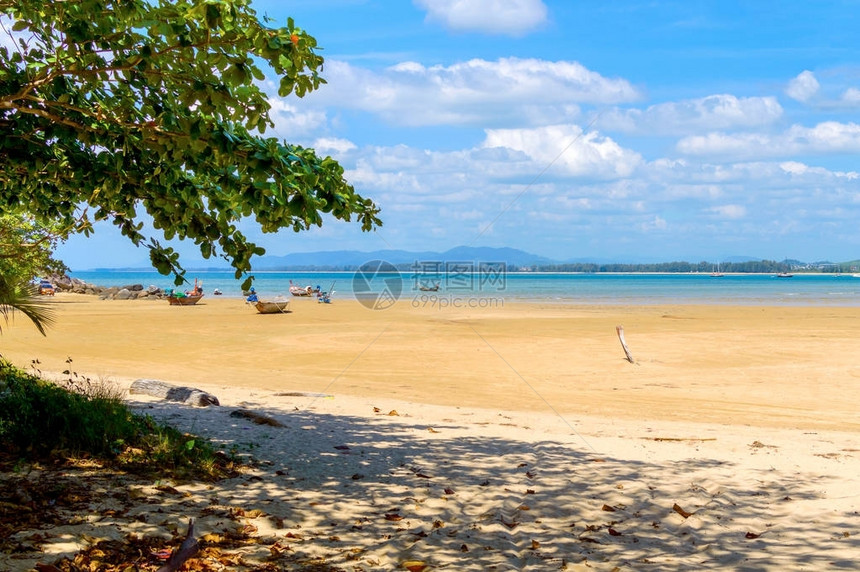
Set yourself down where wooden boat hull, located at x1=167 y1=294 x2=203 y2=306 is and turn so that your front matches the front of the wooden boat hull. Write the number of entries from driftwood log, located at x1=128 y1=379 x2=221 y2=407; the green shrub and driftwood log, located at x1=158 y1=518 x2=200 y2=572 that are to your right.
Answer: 3

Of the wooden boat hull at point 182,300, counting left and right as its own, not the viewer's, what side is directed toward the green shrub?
right

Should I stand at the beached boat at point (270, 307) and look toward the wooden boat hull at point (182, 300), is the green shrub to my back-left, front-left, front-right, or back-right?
back-left

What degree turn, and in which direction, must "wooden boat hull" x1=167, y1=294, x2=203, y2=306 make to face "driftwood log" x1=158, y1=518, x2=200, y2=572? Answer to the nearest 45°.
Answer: approximately 90° to its right

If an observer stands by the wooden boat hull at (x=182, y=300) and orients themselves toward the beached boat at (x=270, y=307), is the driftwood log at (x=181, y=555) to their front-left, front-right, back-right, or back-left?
front-right

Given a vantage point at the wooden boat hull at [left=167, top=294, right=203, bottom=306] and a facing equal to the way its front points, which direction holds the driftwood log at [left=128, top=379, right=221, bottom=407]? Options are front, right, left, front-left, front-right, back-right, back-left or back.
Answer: right

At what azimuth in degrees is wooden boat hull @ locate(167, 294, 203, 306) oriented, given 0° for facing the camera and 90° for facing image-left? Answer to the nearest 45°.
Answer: approximately 270°

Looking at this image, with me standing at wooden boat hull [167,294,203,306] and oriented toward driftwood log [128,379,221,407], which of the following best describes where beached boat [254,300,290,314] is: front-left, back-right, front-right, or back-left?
front-left
